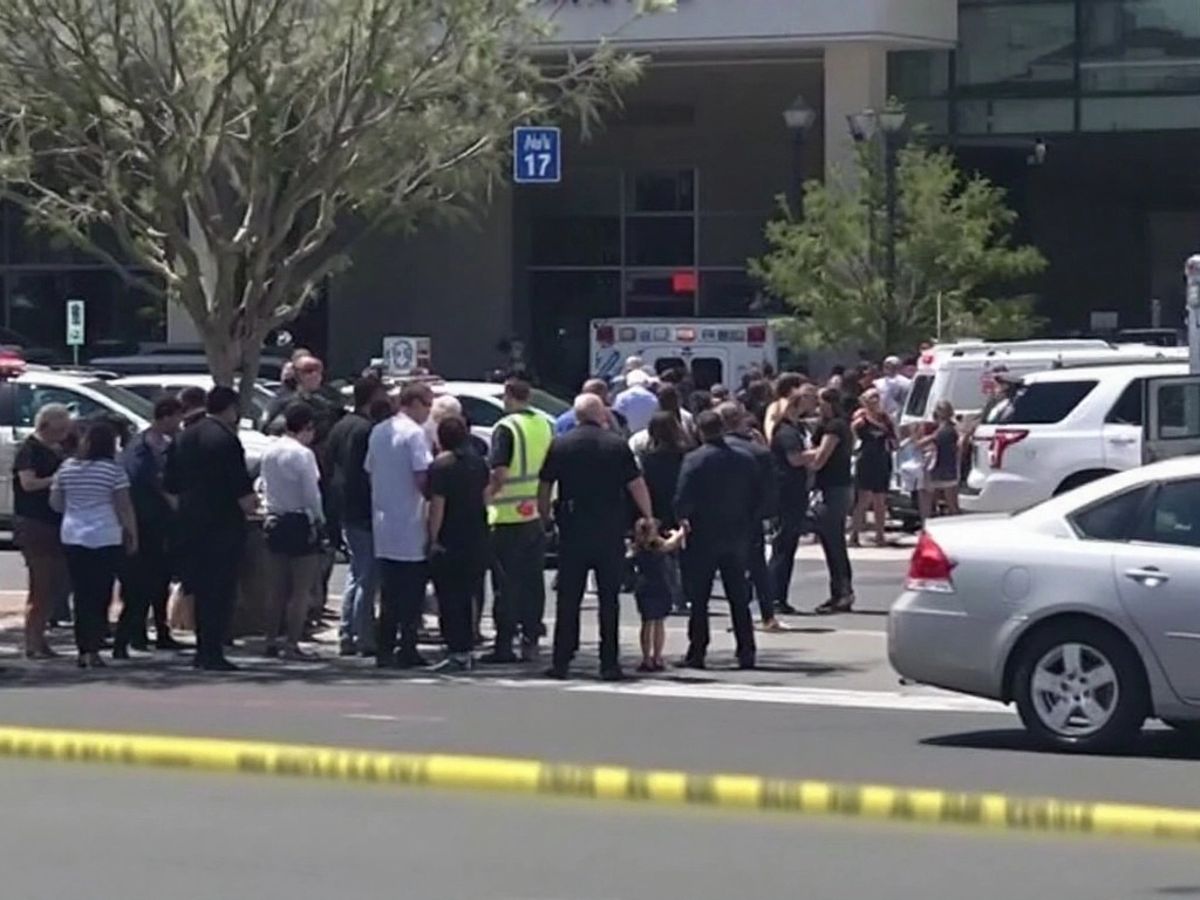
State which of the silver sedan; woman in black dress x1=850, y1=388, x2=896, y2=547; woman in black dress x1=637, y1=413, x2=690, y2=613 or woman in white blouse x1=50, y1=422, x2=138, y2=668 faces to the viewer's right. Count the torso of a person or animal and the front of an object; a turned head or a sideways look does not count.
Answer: the silver sedan

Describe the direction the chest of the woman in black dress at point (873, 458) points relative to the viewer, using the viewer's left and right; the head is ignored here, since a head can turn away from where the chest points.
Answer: facing the viewer

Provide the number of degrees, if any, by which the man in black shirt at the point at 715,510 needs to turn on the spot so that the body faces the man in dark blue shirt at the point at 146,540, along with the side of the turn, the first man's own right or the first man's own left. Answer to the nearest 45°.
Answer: approximately 90° to the first man's own left

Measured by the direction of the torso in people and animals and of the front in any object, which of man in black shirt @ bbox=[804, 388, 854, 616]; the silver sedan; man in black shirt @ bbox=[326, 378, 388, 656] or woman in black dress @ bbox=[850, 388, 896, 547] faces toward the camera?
the woman in black dress

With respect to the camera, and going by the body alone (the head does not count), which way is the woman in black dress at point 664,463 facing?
away from the camera

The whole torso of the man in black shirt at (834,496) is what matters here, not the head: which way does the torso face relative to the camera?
to the viewer's left

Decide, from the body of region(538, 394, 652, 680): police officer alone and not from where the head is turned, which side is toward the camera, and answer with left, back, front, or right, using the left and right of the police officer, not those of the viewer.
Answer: back

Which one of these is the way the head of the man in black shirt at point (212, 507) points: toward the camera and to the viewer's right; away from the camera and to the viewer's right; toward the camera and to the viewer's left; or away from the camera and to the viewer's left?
away from the camera and to the viewer's right

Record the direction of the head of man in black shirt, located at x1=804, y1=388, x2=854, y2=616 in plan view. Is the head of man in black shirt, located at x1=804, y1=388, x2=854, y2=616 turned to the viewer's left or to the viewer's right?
to the viewer's left

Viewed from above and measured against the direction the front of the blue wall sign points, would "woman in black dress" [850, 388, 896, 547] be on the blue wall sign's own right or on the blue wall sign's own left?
on the blue wall sign's own left

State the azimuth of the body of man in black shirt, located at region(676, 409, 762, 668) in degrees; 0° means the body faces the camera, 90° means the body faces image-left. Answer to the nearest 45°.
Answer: approximately 180°

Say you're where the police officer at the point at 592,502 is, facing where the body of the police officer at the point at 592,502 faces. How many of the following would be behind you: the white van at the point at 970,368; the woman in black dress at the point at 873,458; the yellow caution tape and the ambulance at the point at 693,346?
1

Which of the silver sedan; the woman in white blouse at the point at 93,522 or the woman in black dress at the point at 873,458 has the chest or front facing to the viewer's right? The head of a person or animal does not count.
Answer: the silver sedan
